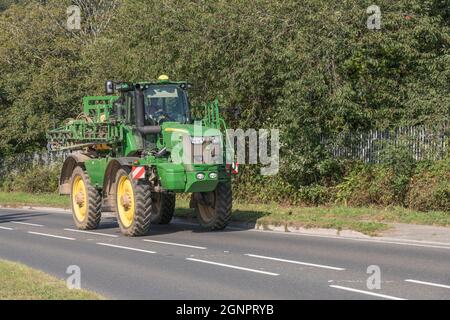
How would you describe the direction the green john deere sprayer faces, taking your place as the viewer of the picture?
facing the viewer and to the right of the viewer
